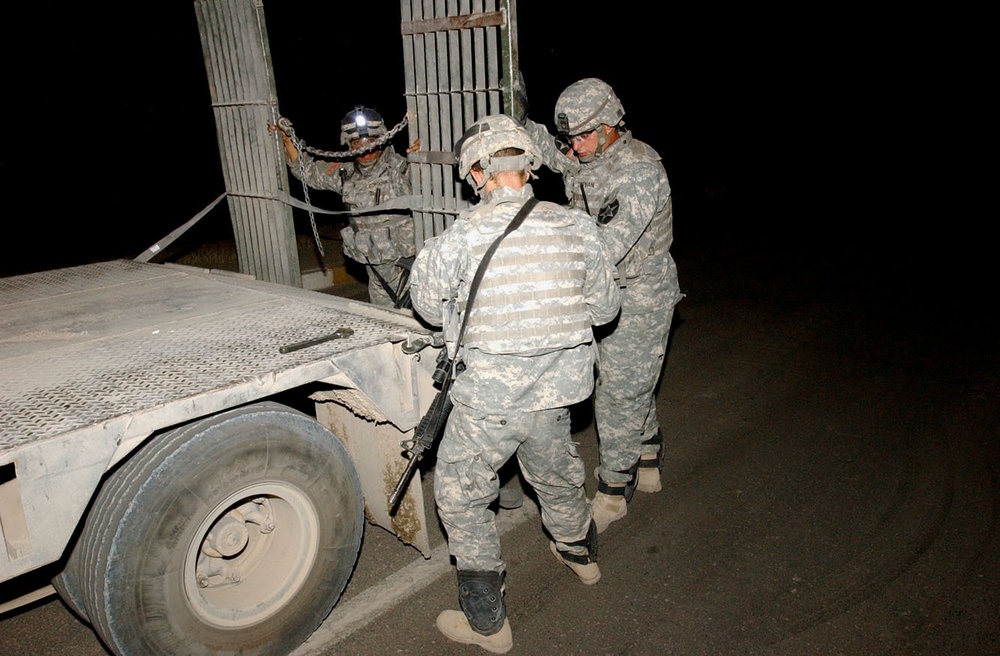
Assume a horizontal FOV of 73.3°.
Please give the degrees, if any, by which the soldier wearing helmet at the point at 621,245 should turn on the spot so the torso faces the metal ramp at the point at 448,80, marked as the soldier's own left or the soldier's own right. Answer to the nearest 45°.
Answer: approximately 45° to the soldier's own right

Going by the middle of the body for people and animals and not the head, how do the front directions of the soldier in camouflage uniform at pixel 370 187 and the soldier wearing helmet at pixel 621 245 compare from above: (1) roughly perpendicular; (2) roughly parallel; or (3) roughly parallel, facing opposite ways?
roughly perpendicular

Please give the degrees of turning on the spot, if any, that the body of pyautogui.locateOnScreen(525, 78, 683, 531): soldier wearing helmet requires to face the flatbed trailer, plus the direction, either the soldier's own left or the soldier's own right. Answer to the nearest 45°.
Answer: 0° — they already face it

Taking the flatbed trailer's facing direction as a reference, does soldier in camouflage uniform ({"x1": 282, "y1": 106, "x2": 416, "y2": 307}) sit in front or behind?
behind

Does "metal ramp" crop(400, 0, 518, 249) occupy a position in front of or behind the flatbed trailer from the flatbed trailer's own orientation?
behind

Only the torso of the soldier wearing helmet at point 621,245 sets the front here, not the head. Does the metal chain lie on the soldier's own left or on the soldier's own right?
on the soldier's own right

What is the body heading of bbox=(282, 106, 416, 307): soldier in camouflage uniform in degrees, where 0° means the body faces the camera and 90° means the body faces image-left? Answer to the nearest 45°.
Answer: approximately 0°

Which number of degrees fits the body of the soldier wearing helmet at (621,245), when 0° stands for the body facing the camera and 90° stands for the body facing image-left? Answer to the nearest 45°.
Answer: approximately 45°

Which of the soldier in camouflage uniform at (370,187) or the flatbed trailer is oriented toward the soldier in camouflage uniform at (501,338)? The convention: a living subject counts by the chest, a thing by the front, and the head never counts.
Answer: the soldier in camouflage uniform at (370,187)

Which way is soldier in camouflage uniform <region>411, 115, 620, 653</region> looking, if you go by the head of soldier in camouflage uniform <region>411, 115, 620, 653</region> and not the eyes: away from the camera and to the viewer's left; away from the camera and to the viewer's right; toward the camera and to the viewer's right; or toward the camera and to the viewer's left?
away from the camera and to the viewer's left
